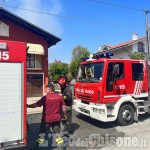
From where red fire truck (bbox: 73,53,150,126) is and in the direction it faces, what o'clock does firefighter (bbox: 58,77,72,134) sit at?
The firefighter is roughly at 12 o'clock from the red fire truck.

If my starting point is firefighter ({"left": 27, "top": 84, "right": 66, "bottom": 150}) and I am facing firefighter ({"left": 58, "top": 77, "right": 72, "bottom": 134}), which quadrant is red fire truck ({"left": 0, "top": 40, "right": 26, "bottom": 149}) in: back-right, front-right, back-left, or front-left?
back-left

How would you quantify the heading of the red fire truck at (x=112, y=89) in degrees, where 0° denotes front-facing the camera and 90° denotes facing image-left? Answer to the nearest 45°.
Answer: approximately 45°
